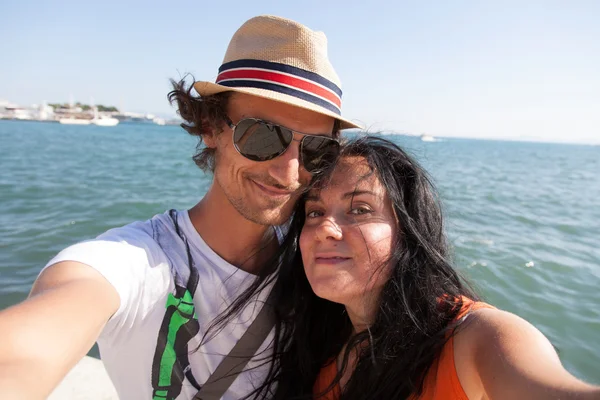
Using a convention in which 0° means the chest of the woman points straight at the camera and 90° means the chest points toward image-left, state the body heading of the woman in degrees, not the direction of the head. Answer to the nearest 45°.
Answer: approximately 45°

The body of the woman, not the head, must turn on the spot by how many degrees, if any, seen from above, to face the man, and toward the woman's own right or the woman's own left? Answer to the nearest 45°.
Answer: approximately 45° to the woman's own right
